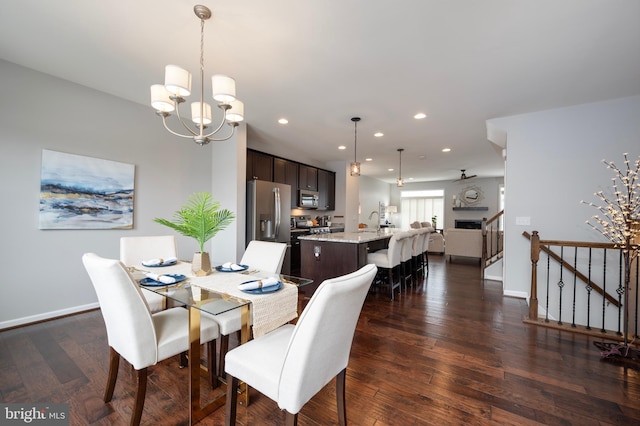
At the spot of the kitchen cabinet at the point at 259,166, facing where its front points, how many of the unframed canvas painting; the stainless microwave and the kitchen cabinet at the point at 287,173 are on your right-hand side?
1

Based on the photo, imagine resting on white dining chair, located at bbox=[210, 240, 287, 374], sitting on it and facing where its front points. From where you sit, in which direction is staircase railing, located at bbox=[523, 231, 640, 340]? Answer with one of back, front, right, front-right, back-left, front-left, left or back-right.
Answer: back-left

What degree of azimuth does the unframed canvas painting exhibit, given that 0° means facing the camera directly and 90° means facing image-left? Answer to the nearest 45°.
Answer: approximately 315°

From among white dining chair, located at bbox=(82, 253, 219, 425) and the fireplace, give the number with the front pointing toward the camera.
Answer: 1

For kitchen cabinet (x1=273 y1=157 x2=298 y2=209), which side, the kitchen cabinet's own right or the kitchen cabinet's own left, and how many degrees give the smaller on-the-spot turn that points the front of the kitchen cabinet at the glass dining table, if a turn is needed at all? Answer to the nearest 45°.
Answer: approximately 45° to the kitchen cabinet's own right

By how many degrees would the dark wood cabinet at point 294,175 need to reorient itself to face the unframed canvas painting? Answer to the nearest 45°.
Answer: approximately 90° to its right

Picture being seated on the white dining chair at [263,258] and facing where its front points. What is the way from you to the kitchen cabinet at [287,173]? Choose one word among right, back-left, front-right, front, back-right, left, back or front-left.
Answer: back-right

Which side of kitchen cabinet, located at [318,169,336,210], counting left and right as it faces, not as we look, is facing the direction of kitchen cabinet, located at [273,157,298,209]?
right

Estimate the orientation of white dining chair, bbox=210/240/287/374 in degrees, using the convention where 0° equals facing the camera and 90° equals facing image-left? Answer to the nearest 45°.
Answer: approximately 45°

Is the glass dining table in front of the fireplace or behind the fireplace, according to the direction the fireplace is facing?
in front
